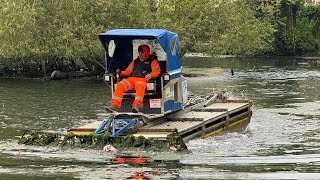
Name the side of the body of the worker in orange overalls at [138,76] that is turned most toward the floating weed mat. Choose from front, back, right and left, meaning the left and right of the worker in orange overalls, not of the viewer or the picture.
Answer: front

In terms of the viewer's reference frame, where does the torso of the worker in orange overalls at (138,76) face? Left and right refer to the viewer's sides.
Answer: facing the viewer and to the left of the viewer
